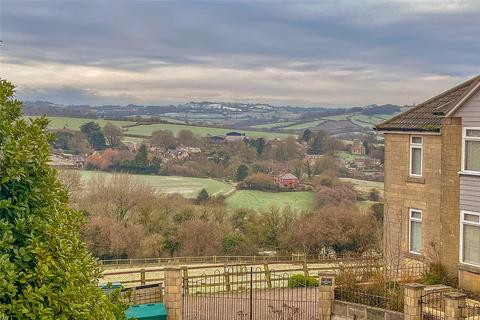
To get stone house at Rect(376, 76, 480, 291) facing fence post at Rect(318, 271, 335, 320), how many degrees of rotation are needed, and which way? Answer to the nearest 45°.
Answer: approximately 45° to its right

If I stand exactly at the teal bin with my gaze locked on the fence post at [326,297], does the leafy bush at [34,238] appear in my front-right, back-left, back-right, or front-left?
back-right

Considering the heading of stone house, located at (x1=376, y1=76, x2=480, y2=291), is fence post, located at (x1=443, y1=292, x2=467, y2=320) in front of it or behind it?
in front

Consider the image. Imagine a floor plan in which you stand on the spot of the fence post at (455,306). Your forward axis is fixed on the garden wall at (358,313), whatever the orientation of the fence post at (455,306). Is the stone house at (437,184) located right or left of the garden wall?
right

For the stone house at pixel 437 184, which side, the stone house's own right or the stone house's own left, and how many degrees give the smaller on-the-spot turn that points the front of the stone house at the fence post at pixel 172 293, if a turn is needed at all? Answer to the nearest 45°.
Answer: approximately 45° to the stone house's own right

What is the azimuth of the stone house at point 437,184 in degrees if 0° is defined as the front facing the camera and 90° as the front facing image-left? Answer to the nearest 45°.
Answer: approximately 0°

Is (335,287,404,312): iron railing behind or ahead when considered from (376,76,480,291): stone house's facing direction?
ahead

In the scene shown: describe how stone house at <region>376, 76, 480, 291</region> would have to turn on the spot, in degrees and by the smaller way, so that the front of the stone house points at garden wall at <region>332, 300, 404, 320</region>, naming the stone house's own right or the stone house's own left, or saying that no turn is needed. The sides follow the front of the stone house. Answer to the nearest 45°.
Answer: approximately 45° to the stone house's own right

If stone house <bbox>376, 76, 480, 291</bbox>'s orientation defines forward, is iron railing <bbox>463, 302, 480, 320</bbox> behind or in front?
in front

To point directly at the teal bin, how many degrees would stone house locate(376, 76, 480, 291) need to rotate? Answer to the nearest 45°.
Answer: approximately 45° to its right

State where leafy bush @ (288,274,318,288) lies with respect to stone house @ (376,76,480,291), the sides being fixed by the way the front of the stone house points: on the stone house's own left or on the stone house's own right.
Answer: on the stone house's own right
